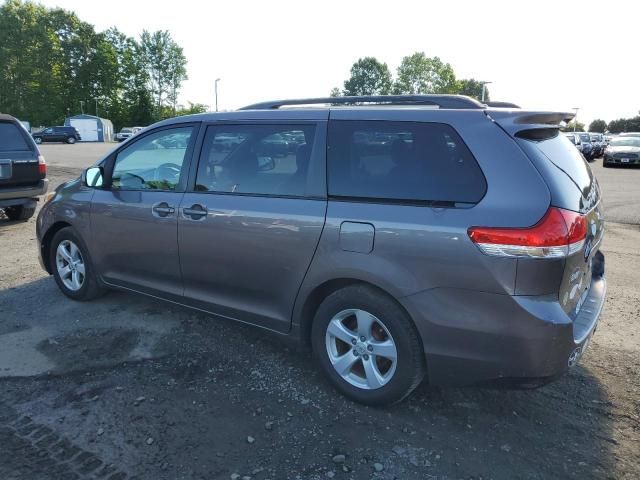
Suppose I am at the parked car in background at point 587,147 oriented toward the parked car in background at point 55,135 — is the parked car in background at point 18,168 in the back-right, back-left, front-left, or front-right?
front-left

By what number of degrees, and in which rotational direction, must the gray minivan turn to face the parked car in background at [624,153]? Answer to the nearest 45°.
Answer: approximately 90° to its right

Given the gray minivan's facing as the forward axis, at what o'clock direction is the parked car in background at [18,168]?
The parked car in background is roughly at 12 o'clock from the gray minivan.

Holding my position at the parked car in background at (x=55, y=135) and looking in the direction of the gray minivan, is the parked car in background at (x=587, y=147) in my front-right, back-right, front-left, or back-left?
front-left

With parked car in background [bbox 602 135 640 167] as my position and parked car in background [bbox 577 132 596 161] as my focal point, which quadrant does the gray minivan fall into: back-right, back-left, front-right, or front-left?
back-left

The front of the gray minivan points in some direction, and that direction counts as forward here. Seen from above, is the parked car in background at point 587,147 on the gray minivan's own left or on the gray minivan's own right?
on the gray minivan's own right

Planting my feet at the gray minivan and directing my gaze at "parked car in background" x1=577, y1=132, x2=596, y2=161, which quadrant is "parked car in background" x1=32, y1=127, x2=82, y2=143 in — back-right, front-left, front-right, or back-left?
front-left

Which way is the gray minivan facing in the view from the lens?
facing away from the viewer and to the left of the viewer

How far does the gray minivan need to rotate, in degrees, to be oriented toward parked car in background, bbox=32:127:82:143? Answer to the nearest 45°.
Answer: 0° — it already faces it
